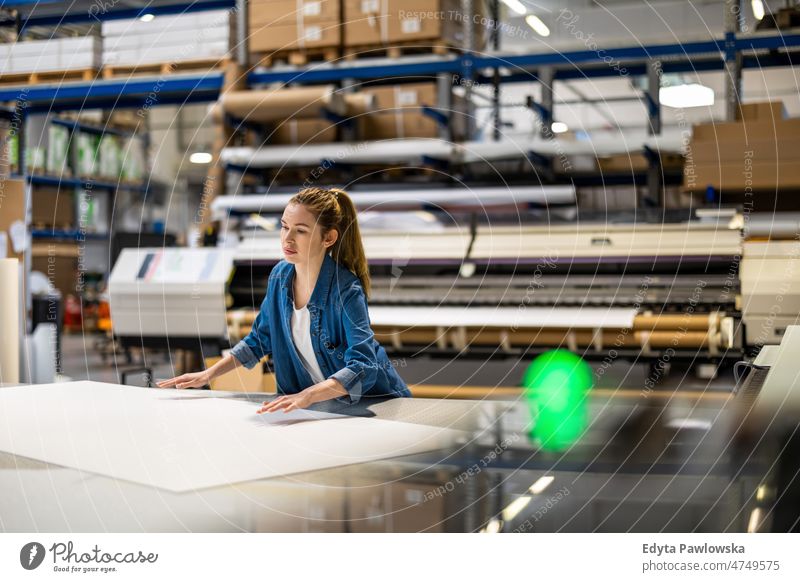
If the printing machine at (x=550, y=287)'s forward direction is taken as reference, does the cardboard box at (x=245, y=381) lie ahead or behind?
ahead

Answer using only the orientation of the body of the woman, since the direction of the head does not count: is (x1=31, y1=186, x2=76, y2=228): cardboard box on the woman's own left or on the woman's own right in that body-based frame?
on the woman's own right

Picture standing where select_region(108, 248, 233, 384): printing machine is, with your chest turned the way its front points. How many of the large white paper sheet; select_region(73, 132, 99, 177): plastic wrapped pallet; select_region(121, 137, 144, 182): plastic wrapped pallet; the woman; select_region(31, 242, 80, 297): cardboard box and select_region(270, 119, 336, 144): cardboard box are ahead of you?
2

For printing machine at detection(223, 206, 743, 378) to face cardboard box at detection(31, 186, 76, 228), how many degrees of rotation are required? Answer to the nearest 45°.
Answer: approximately 135° to its right

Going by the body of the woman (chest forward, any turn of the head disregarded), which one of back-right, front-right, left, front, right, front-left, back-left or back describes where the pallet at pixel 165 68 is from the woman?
back-right

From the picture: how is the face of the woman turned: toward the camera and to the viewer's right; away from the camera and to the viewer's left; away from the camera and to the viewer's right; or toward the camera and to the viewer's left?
toward the camera and to the viewer's left

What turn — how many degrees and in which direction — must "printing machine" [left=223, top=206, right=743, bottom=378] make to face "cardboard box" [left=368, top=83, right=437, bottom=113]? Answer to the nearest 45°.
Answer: approximately 135° to its right

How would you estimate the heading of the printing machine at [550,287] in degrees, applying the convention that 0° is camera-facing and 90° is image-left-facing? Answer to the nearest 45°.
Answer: approximately 0°

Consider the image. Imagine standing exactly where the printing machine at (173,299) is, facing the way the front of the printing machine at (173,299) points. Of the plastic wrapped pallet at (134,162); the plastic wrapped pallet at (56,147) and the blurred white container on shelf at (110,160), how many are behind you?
3

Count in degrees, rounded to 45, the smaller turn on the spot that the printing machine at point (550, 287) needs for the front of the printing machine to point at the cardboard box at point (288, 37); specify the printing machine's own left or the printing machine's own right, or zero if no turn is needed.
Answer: approximately 135° to the printing machine's own right

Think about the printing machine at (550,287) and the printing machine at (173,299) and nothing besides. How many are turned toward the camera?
2

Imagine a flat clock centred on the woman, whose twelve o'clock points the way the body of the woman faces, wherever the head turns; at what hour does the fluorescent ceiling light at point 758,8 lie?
The fluorescent ceiling light is roughly at 6 o'clock from the woman.

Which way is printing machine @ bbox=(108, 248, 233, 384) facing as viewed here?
toward the camera

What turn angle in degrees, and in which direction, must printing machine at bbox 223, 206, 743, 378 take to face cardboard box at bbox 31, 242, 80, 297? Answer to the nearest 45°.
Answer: approximately 135° to its right

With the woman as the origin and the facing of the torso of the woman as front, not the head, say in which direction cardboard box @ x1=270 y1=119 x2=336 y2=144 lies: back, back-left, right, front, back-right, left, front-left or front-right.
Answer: back-right
